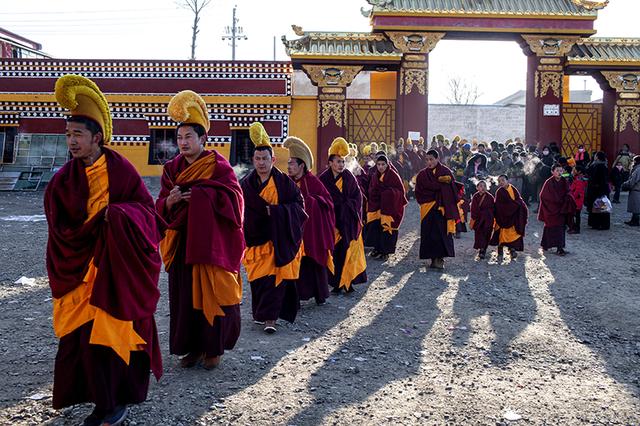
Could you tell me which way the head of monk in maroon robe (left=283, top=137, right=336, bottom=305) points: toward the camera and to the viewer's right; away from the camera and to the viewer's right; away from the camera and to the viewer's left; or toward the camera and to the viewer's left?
toward the camera and to the viewer's left

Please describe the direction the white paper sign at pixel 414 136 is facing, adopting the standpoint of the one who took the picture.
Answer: facing the viewer

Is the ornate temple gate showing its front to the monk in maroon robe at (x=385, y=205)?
yes

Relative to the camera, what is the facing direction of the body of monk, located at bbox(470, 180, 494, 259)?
toward the camera

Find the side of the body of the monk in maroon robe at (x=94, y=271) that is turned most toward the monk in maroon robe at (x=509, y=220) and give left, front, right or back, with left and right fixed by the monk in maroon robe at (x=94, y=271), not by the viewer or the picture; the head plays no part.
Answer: back

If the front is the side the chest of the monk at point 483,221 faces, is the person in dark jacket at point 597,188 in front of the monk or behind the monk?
behind

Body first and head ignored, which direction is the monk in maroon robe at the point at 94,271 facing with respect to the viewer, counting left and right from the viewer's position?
facing the viewer and to the left of the viewer

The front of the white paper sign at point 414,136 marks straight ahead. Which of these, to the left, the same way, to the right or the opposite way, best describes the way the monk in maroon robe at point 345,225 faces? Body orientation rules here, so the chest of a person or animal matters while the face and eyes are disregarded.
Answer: the same way

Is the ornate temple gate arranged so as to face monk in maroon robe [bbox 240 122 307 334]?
yes

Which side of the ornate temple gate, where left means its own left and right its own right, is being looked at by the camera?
front

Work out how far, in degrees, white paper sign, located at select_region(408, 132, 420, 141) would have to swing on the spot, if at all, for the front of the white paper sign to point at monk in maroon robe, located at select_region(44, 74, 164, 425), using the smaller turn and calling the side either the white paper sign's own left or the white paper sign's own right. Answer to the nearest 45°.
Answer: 0° — it already faces them
